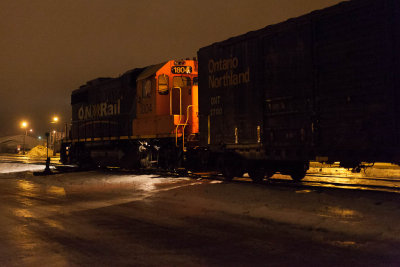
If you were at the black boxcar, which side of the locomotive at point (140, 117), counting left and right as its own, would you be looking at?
front

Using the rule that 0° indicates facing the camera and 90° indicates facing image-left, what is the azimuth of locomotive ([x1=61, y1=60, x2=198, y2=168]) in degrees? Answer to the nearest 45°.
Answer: approximately 315°
